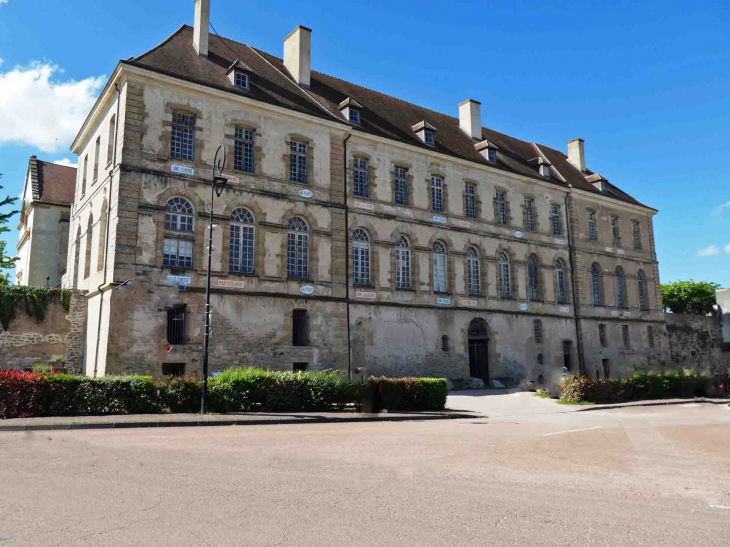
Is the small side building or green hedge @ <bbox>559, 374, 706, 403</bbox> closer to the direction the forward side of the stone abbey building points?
the green hedge

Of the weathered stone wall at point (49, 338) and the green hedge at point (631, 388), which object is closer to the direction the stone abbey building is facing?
the green hedge

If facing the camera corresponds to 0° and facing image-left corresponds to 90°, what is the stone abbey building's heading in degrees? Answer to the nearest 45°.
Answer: approximately 315°

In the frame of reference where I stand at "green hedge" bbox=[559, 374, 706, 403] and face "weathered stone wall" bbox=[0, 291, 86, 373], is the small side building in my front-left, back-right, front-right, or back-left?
front-right

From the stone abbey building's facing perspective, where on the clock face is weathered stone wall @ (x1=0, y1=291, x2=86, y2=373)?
The weathered stone wall is roughly at 4 o'clock from the stone abbey building.

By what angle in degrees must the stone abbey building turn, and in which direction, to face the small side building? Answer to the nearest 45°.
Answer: approximately 180°
